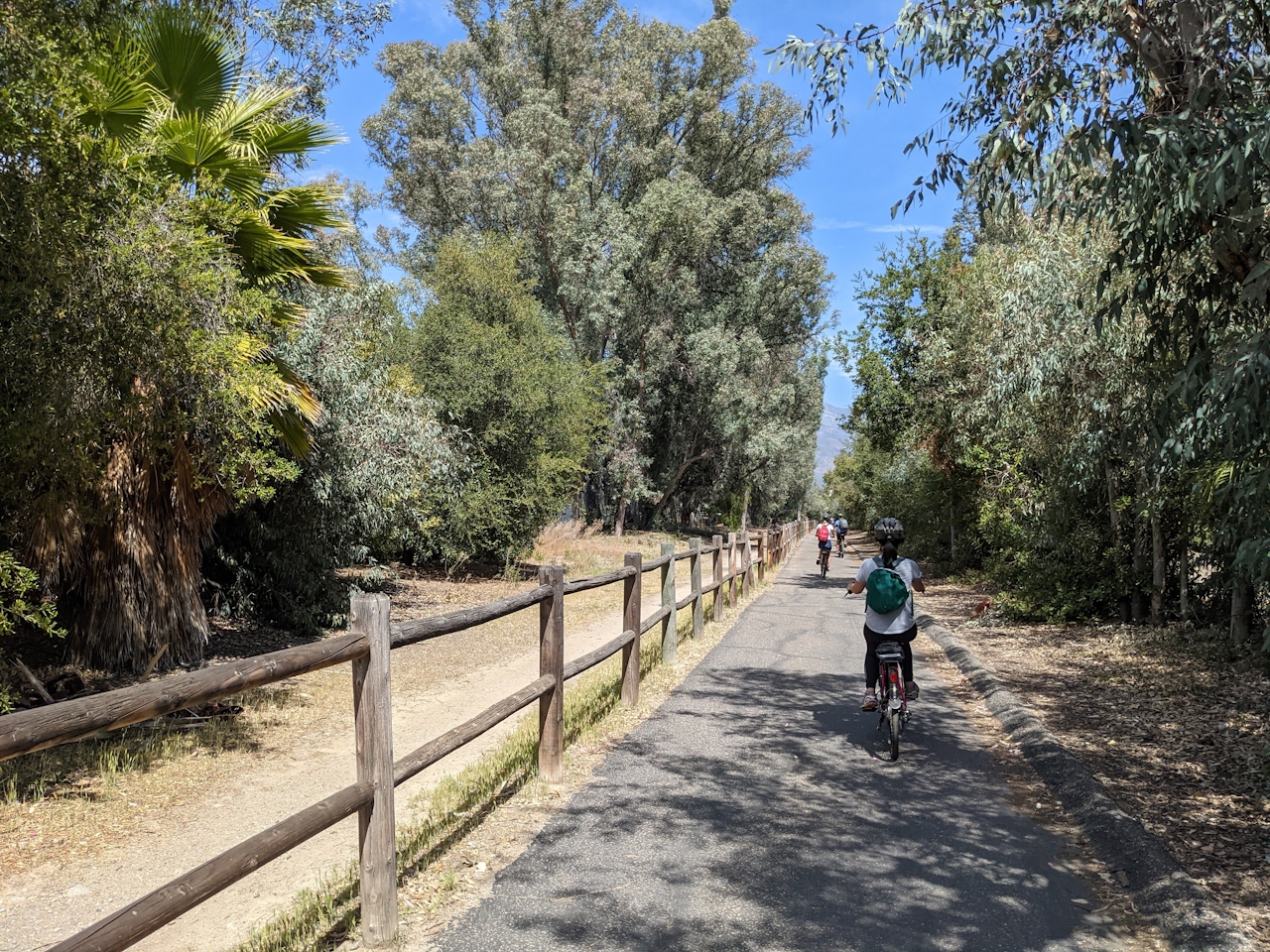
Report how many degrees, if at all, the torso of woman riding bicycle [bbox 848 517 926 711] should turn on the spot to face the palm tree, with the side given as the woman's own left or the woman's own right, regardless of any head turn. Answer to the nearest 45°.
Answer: approximately 90° to the woman's own left

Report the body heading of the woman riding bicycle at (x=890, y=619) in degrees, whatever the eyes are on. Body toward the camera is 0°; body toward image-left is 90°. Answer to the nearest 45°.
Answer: approximately 180°

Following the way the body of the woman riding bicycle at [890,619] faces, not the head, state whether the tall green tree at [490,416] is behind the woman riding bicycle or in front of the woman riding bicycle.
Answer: in front

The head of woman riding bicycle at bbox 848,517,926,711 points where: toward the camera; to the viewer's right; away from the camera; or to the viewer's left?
away from the camera

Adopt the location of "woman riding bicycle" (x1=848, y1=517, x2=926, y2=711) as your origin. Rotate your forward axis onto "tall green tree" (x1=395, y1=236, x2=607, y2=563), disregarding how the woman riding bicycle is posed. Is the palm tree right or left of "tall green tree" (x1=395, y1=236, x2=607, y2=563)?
left

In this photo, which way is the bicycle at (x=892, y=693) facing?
away from the camera

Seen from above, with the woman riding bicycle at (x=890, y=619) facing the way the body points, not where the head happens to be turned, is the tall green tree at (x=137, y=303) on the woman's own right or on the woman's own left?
on the woman's own left

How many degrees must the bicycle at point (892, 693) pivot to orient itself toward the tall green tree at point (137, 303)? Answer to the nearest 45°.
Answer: approximately 90° to its left
